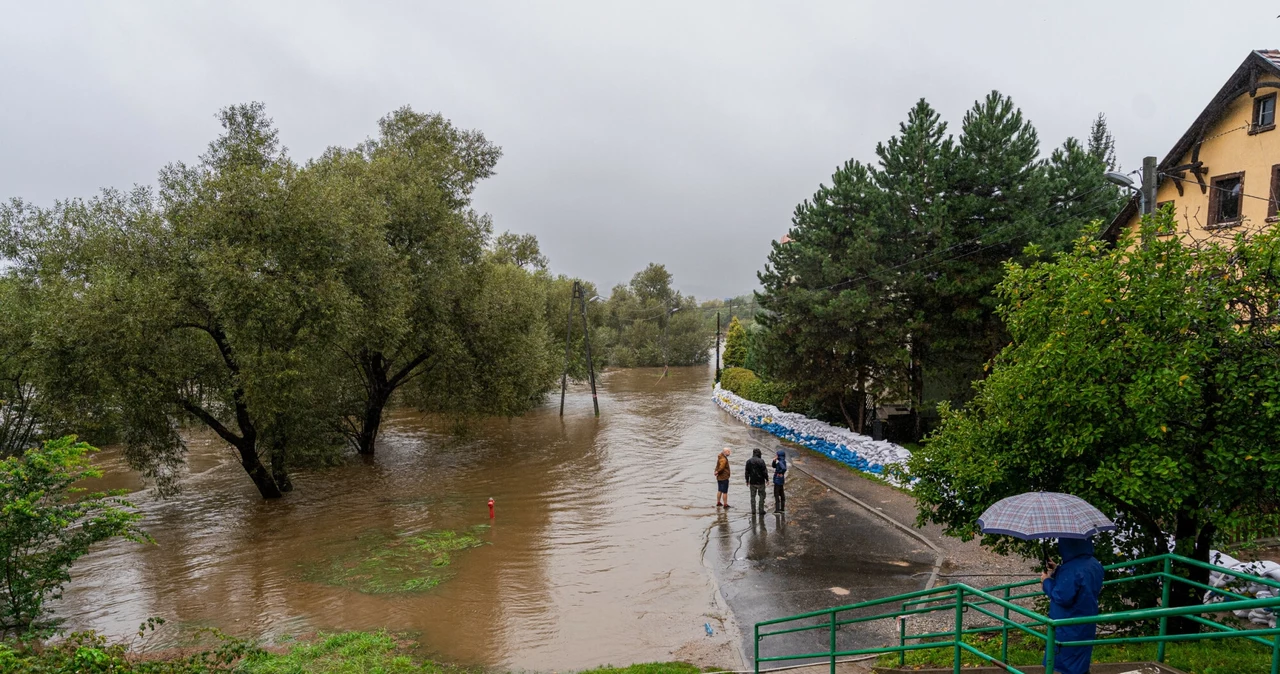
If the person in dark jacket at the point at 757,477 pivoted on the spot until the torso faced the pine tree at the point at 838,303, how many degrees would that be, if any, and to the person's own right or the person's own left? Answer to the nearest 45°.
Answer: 0° — they already face it

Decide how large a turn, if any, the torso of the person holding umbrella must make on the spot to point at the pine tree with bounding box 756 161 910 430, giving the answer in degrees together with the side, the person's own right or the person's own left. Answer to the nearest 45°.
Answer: approximately 45° to the person's own right

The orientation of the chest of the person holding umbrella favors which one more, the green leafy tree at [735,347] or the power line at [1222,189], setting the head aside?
the green leafy tree

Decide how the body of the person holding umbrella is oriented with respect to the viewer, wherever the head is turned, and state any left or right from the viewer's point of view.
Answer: facing away from the viewer and to the left of the viewer

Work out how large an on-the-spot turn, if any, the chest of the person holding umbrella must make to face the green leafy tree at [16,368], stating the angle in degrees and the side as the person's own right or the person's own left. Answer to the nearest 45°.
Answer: approximately 45° to the person's own left

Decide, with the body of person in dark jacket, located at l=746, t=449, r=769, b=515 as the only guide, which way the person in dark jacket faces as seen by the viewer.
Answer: away from the camera

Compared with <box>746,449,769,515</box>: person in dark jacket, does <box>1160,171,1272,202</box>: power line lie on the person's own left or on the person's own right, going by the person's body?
on the person's own right

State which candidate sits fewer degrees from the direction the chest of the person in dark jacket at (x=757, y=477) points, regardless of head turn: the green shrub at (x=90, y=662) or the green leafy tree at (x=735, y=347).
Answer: the green leafy tree

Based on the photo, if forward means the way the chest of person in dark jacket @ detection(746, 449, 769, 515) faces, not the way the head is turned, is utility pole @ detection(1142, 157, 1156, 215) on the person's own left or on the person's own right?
on the person's own right

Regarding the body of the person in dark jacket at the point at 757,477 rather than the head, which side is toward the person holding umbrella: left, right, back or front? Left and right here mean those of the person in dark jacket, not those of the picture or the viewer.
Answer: back

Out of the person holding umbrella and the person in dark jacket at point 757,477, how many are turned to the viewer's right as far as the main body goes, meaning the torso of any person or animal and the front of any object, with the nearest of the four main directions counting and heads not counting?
0

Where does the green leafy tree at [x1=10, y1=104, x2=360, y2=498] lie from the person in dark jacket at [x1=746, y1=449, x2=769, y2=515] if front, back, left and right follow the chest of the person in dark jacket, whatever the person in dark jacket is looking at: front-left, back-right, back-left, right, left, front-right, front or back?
left
